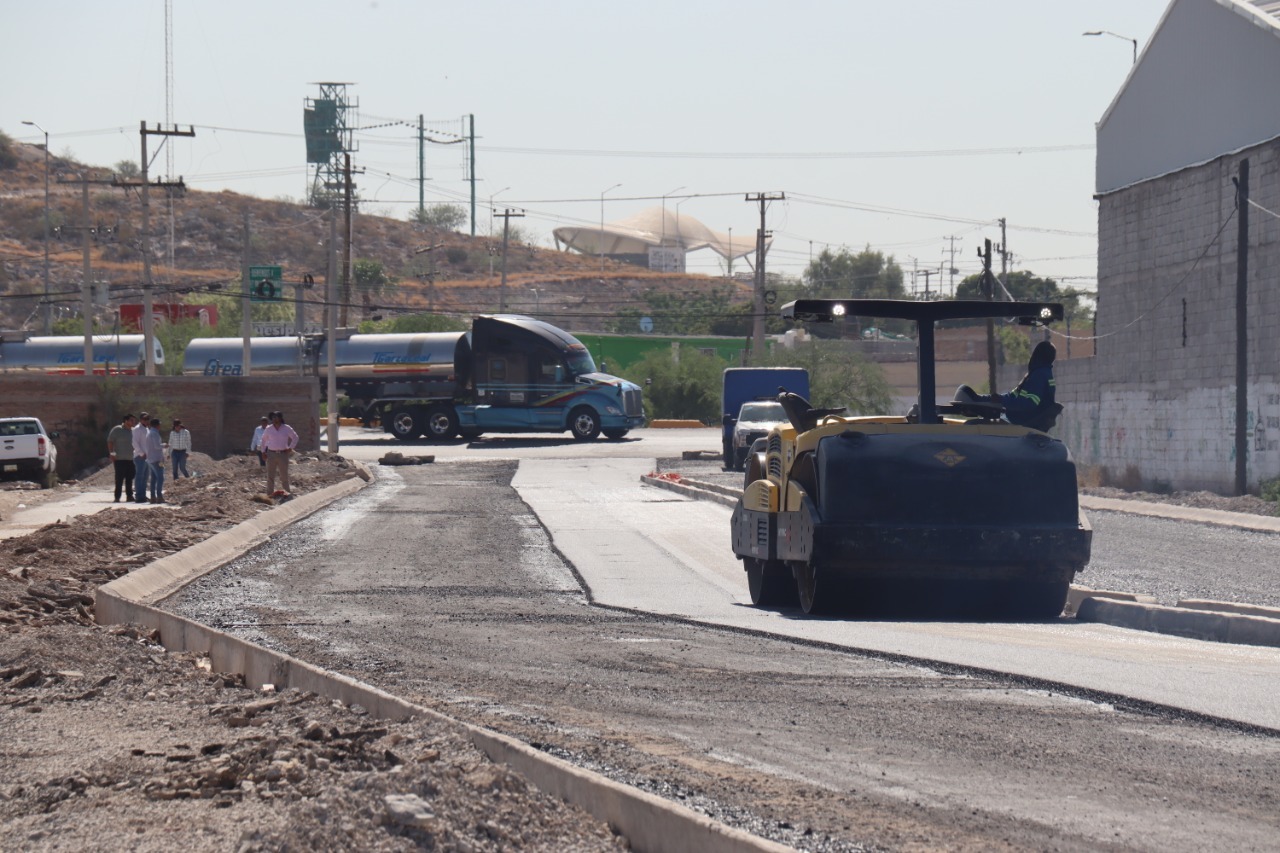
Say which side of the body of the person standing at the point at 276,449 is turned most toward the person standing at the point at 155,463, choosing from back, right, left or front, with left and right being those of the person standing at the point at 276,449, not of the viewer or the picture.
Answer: right

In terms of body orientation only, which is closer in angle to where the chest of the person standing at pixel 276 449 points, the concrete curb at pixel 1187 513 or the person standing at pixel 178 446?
the concrete curb

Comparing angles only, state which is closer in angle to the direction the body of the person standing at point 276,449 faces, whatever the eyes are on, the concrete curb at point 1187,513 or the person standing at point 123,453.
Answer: the concrete curb

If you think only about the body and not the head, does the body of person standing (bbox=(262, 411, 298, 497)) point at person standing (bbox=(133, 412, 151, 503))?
no

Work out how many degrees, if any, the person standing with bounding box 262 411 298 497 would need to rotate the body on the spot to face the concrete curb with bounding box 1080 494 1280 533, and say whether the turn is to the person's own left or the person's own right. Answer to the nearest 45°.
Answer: approximately 45° to the person's own left

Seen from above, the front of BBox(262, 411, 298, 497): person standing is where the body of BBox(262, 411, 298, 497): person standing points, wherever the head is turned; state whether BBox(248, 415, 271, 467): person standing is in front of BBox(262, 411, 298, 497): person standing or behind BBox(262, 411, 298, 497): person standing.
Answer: behind

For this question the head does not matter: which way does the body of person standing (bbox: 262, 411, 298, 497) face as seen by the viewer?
toward the camera

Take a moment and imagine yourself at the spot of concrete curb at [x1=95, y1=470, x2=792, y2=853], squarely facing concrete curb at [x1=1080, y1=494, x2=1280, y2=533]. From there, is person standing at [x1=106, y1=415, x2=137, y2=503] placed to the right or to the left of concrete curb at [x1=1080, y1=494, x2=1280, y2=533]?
left

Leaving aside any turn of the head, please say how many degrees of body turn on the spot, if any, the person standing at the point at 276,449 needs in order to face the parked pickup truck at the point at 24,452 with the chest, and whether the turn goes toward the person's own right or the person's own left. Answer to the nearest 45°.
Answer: approximately 135° to the person's own right

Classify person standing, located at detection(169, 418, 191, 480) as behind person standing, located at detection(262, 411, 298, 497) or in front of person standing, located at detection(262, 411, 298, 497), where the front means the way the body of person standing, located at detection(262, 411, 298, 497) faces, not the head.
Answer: behind

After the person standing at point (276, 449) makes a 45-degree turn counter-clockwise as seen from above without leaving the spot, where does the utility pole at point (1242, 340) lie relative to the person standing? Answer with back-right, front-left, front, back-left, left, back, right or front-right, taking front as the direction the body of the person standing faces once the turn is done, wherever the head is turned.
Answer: front-left

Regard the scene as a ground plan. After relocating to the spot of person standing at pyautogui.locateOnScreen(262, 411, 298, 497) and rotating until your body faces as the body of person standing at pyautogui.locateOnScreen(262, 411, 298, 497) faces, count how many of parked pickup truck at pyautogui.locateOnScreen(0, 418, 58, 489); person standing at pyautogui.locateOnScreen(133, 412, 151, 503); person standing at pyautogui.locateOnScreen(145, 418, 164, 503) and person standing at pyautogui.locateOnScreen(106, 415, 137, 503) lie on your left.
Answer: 0
